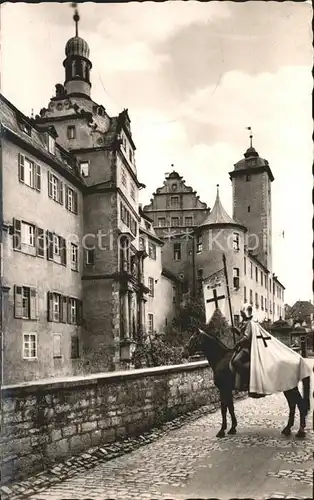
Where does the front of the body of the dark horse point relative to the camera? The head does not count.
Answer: to the viewer's left
